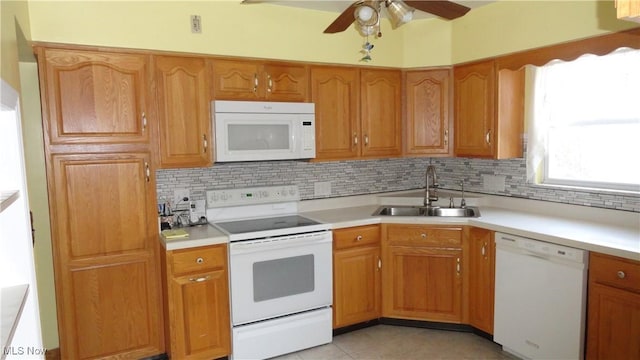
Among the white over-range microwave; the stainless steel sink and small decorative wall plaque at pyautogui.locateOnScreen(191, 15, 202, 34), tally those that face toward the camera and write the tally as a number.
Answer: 3

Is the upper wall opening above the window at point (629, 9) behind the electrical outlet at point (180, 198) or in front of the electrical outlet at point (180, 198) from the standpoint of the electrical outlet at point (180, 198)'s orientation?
in front

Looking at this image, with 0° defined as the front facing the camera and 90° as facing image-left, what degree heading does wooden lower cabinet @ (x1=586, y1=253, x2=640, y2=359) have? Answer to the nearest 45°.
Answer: approximately 45°

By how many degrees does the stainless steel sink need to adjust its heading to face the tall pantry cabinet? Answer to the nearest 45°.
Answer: approximately 45° to its right

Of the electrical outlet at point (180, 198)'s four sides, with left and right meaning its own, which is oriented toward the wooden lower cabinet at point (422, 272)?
left
